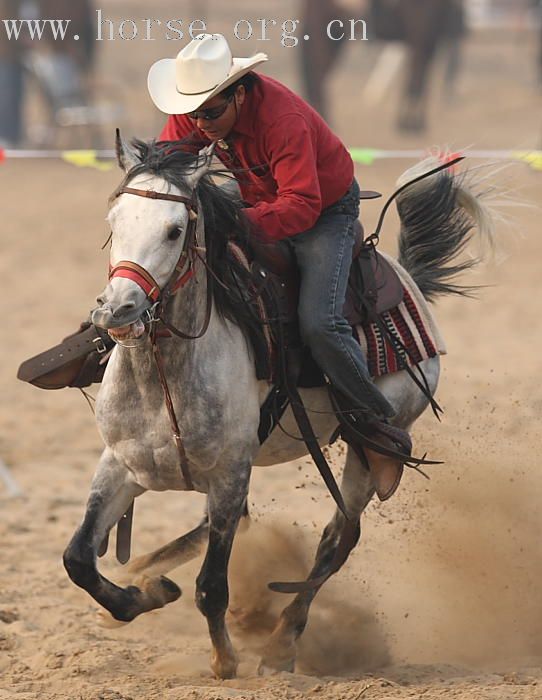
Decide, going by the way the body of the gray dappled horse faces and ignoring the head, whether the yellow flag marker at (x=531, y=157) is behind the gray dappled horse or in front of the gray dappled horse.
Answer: behind

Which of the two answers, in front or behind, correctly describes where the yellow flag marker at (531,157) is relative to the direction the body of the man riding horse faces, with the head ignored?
behind

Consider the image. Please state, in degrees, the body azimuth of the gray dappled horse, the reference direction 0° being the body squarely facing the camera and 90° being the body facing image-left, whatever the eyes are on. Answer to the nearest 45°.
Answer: approximately 45°

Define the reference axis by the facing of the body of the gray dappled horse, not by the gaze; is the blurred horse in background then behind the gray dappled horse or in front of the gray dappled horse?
behind

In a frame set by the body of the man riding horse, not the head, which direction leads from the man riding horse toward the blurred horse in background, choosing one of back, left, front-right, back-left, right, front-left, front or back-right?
back-right
